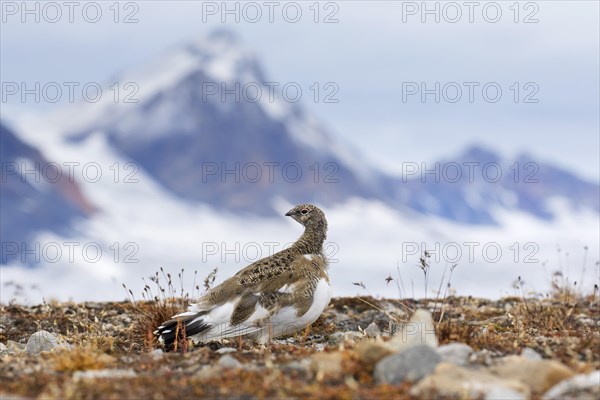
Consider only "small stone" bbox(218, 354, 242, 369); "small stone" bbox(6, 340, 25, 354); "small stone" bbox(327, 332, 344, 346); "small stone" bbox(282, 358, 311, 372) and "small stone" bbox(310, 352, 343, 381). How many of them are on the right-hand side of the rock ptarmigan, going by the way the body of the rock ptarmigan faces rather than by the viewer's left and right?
3

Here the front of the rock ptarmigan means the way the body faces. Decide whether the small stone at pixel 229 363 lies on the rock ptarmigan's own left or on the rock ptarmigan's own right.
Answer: on the rock ptarmigan's own right

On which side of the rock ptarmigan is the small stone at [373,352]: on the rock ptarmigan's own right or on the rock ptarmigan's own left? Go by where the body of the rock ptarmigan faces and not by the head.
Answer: on the rock ptarmigan's own right

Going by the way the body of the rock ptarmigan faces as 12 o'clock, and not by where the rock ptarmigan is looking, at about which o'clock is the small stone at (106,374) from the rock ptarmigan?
The small stone is roughly at 4 o'clock from the rock ptarmigan.

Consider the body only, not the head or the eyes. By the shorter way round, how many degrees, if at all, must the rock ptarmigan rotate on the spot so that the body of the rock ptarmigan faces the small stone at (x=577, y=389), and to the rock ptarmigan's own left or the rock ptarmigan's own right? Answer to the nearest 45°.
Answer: approximately 45° to the rock ptarmigan's own right

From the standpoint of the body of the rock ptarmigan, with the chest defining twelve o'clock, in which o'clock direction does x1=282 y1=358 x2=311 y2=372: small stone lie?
The small stone is roughly at 3 o'clock from the rock ptarmigan.

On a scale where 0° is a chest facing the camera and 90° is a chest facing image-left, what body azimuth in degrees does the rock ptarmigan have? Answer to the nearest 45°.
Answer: approximately 270°

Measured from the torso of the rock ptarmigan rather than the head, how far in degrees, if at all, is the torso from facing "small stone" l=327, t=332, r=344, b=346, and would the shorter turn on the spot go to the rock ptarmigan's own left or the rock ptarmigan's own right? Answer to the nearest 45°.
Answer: approximately 45° to the rock ptarmigan's own left

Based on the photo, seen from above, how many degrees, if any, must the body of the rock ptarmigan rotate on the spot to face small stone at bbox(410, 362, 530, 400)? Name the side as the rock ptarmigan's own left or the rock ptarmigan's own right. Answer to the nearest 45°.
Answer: approximately 90° to the rock ptarmigan's own right
